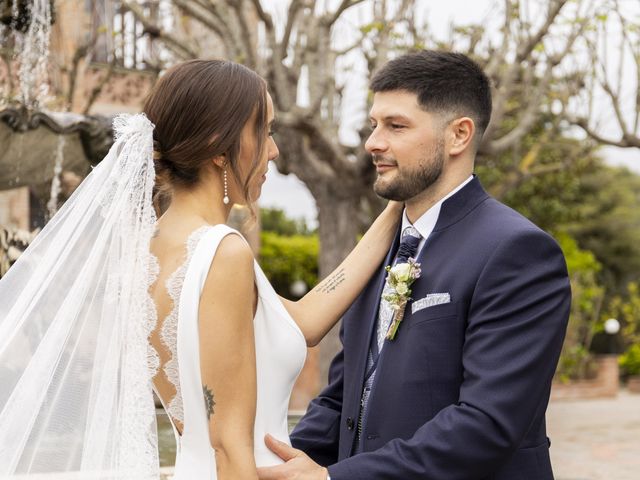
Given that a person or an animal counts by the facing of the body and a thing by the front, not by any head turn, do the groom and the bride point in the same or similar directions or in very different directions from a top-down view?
very different directions

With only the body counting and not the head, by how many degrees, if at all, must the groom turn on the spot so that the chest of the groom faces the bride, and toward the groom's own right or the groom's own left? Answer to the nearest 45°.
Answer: approximately 45° to the groom's own right

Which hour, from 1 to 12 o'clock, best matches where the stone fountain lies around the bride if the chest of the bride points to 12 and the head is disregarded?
The stone fountain is roughly at 10 o'clock from the bride.

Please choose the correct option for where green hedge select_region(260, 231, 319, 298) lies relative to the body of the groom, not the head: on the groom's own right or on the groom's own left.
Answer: on the groom's own right

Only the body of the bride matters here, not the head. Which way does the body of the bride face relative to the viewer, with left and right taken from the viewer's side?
facing away from the viewer and to the right of the viewer

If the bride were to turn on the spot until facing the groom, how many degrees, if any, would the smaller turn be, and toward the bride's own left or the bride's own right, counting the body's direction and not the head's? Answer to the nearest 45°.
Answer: approximately 45° to the bride's own right

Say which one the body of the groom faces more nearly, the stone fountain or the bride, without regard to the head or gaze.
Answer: the bride
